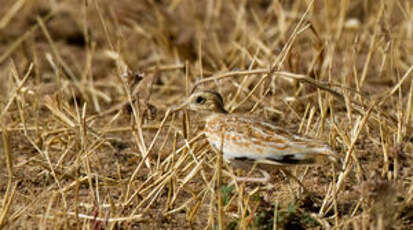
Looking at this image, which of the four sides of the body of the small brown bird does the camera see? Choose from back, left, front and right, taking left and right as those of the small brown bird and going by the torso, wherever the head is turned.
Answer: left
